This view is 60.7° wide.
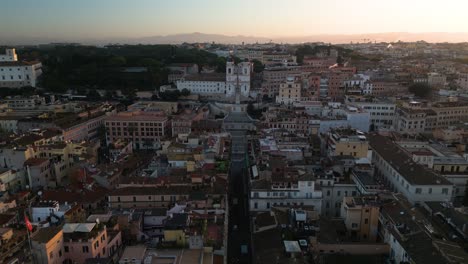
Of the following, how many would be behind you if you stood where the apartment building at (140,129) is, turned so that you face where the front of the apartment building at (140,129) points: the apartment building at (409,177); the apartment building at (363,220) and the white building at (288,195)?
0

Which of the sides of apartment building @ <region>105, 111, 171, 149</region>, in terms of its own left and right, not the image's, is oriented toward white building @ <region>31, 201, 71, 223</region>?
front

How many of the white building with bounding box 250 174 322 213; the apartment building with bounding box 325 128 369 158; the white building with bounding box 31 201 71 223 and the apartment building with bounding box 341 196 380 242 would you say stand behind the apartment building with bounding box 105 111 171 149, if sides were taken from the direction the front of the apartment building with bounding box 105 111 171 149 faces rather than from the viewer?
0

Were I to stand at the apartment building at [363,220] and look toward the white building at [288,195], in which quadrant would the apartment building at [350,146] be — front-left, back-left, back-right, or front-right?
front-right

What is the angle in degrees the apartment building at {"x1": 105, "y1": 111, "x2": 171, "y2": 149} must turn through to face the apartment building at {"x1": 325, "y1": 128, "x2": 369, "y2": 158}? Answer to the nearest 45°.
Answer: approximately 45° to its left

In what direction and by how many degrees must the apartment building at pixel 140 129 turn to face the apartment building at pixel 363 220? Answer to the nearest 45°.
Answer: approximately 45° to its left

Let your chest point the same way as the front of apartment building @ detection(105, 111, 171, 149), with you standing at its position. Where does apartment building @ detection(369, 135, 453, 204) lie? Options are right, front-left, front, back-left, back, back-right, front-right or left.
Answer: front-left

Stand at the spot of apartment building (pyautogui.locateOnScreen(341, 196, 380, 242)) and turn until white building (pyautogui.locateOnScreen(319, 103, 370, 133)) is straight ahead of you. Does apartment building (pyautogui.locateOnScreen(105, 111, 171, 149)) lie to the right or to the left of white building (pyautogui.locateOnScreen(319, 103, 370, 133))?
left

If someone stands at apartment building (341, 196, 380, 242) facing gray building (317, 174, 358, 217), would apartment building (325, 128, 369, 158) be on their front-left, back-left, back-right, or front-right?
front-right

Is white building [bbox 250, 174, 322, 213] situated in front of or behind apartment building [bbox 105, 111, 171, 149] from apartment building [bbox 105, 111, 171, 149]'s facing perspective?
in front

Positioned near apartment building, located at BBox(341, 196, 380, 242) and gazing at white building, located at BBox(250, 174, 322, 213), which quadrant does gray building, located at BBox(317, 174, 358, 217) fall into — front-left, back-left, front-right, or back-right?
front-right

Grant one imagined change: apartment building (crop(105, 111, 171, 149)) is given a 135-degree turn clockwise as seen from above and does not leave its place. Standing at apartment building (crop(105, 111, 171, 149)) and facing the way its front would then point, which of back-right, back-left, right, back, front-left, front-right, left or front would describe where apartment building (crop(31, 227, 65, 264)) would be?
back-left

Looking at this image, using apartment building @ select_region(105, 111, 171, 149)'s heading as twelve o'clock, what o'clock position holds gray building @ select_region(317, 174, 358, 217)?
The gray building is roughly at 11 o'clock from the apartment building.

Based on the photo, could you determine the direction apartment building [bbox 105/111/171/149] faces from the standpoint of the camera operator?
facing the viewer

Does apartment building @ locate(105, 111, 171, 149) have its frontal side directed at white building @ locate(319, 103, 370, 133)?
no

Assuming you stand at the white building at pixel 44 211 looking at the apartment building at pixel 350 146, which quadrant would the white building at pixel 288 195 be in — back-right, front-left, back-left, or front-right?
front-right

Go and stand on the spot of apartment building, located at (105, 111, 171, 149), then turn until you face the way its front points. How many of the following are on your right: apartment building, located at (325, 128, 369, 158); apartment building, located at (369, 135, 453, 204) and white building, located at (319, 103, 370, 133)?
0

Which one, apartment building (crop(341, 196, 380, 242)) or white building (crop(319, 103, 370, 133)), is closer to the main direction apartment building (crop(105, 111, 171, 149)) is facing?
the apartment building
